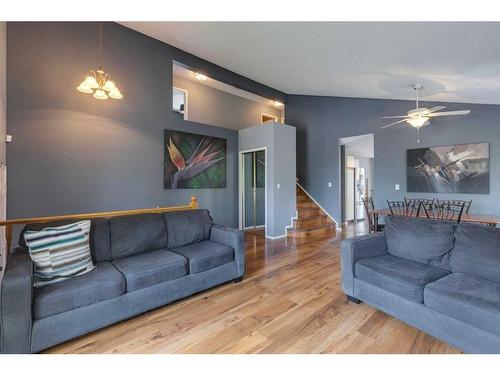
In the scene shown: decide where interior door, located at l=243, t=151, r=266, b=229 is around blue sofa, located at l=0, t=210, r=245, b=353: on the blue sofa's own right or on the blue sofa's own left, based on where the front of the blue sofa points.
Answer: on the blue sofa's own left

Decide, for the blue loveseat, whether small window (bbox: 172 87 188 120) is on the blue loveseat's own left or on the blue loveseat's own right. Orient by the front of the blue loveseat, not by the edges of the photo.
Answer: on the blue loveseat's own right

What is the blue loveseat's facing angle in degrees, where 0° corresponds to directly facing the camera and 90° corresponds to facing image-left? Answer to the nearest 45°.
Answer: approximately 45°

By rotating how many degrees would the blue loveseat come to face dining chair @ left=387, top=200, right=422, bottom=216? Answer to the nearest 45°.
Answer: approximately 135° to its right

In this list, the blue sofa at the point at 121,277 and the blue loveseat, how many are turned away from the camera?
0

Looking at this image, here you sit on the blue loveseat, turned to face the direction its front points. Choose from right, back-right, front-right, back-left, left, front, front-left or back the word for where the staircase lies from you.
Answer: right

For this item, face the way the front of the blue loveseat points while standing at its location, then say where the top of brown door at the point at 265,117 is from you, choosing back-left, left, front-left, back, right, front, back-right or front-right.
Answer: right

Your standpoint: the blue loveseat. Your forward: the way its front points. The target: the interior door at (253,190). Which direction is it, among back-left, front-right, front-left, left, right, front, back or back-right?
right

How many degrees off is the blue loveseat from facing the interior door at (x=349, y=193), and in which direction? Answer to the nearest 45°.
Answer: approximately 135° to its right

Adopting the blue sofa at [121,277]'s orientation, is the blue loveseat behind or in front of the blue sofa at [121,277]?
in front

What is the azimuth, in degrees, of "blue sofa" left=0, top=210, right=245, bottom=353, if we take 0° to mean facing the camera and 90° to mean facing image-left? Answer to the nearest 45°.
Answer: approximately 315°
